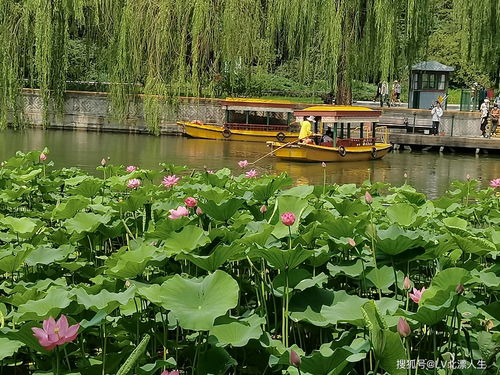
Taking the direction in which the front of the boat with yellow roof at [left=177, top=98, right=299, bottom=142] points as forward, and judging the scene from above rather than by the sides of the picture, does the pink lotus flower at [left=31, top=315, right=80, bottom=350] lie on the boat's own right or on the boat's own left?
on the boat's own left

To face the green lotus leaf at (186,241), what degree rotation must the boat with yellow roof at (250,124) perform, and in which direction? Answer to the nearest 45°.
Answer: approximately 90° to its left

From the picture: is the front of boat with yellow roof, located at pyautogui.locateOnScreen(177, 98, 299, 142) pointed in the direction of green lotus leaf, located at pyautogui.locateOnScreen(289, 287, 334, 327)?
no

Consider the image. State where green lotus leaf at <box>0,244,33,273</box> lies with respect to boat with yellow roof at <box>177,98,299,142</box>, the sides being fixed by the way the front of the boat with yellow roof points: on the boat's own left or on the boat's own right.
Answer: on the boat's own left

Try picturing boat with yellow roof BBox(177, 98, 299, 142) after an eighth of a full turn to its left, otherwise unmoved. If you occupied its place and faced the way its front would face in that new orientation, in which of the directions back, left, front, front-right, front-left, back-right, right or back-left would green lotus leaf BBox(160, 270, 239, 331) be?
front-left

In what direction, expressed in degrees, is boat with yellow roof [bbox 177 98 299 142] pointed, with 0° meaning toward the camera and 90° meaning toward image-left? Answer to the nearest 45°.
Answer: approximately 90°

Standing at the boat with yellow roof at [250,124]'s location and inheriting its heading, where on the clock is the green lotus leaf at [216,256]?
The green lotus leaf is roughly at 9 o'clock from the boat with yellow roof.

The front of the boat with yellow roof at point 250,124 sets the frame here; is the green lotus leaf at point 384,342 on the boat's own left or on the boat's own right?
on the boat's own left

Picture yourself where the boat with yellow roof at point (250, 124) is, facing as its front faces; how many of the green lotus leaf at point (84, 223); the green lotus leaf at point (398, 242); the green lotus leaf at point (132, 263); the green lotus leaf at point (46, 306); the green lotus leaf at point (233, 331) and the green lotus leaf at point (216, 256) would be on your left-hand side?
6

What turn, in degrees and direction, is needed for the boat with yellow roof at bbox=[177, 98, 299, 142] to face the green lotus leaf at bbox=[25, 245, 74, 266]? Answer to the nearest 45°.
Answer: approximately 90° to its left

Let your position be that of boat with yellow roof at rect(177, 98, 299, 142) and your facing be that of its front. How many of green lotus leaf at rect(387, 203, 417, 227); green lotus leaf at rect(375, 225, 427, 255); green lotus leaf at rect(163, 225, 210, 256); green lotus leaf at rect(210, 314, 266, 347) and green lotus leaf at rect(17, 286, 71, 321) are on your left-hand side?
5

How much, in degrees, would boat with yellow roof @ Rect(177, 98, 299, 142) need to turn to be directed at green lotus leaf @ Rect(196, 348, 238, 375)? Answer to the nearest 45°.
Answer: approximately 90° to its left

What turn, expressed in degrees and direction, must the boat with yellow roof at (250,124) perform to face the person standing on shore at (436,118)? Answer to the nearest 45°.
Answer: approximately 180°

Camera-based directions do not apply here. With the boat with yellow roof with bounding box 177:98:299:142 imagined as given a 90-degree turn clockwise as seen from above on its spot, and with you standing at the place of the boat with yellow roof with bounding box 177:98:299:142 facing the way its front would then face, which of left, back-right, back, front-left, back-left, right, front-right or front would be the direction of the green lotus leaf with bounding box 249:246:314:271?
back

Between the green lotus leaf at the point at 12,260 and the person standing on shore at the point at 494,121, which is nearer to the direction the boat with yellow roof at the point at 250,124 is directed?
the green lotus leaf

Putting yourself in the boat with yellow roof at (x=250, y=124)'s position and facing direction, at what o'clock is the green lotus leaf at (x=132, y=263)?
The green lotus leaf is roughly at 9 o'clock from the boat with yellow roof.

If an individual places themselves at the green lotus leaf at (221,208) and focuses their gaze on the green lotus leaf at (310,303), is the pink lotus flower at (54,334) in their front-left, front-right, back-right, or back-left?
front-right

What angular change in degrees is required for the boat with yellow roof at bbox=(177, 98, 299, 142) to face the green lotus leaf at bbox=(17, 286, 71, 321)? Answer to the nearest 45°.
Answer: approximately 90° to its left

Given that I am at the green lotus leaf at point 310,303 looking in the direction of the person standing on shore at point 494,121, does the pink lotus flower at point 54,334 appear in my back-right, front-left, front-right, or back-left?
back-left

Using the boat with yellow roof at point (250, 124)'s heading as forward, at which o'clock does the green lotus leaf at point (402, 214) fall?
The green lotus leaf is roughly at 9 o'clock from the boat with yellow roof.

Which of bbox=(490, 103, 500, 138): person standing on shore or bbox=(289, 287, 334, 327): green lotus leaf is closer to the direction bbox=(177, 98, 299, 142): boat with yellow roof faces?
the green lotus leaf

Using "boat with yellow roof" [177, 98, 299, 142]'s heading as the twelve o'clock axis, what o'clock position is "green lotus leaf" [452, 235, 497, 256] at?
The green lotus leaf is roughly at 9 o'clock from the boat with yellow roof.
